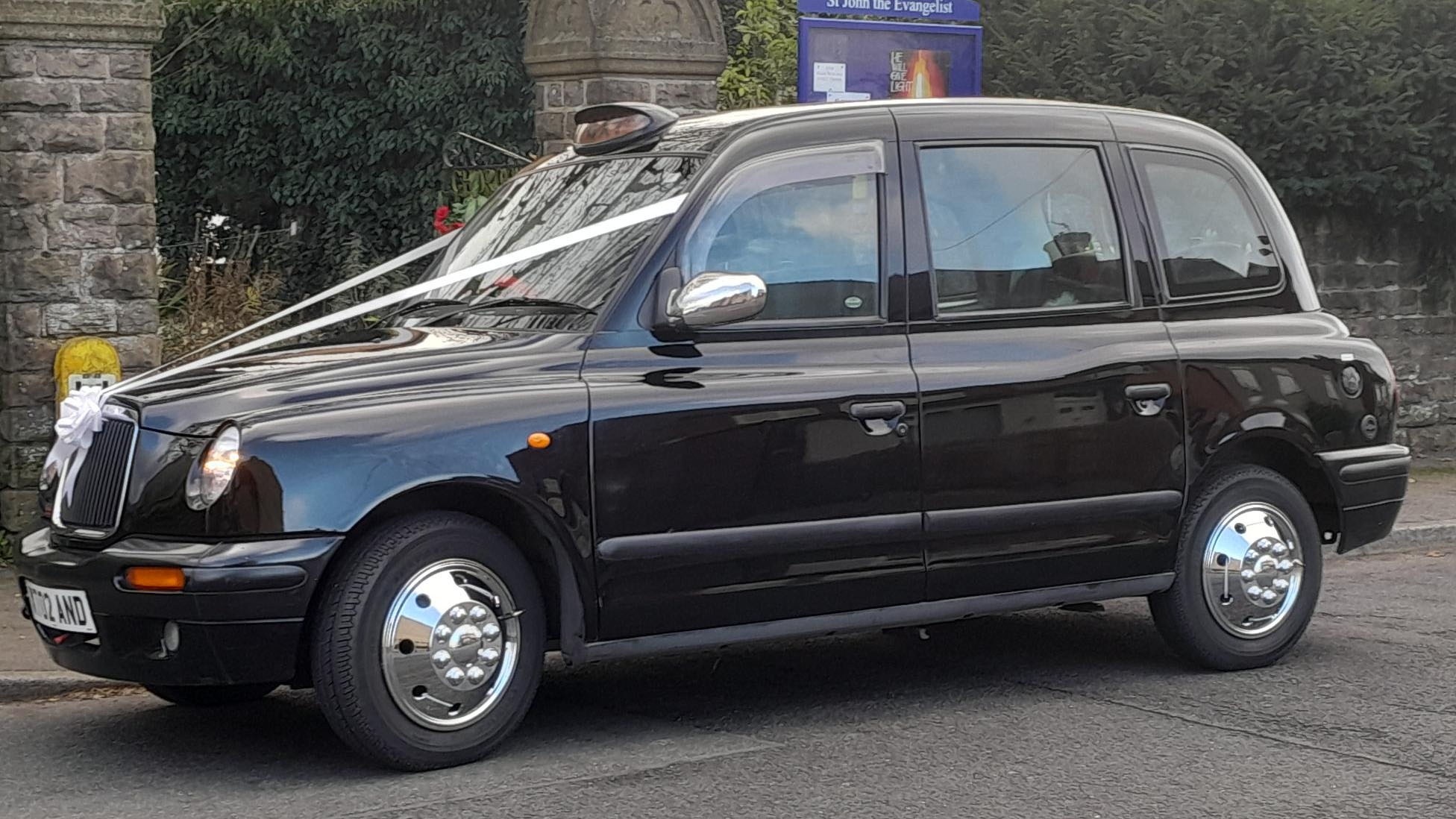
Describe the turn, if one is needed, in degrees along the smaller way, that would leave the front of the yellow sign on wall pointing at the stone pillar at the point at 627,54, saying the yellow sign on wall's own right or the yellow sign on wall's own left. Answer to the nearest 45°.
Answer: approximately 90° to the yellow sign on wall's own left

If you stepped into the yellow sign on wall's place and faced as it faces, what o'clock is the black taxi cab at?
The black taxi cab is roughly at 11 o'clock from the yellow sign on wall.

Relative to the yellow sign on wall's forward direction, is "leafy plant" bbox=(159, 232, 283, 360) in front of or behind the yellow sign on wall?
behind

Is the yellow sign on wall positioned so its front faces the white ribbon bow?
yes

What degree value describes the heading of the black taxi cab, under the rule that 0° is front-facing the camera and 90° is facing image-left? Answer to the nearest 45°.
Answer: approximately 45°

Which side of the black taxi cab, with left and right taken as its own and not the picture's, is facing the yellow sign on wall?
right

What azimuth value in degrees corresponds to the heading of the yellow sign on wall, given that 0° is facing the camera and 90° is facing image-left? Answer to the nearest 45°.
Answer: approximately 0°

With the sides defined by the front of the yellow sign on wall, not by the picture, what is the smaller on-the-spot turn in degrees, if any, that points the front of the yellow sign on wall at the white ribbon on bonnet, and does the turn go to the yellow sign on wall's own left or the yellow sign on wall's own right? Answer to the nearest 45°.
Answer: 0° — it already faces it
